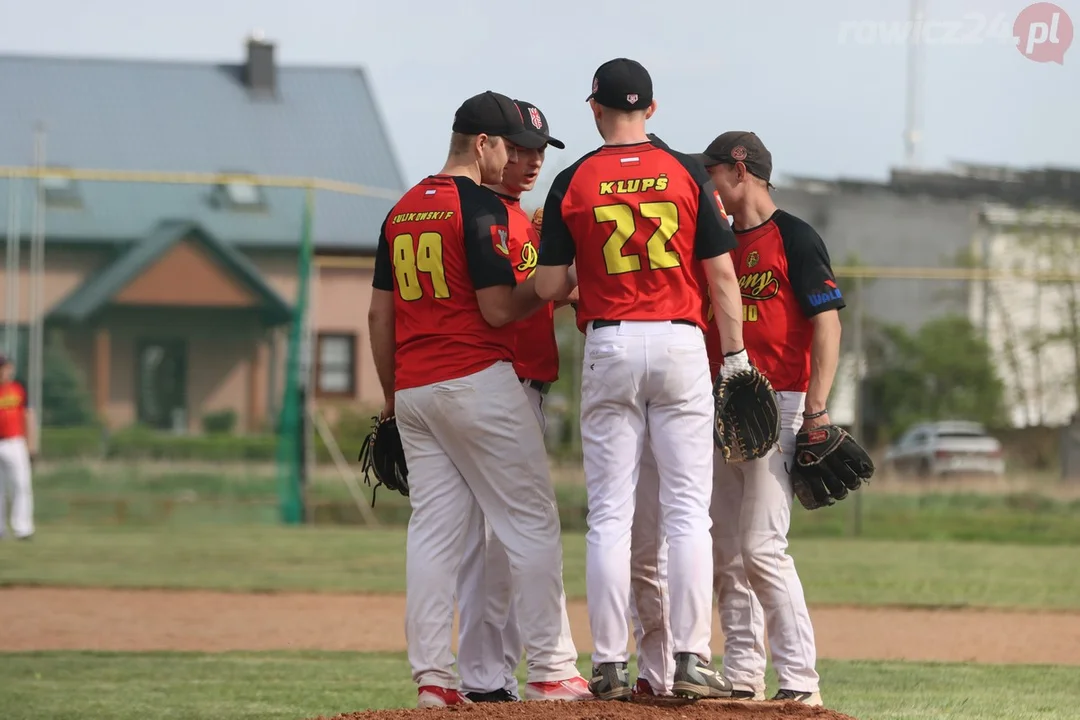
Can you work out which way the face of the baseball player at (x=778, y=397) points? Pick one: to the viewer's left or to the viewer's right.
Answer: to the viewer's left

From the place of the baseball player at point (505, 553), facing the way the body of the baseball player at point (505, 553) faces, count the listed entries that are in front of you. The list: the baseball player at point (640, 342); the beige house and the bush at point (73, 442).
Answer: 1

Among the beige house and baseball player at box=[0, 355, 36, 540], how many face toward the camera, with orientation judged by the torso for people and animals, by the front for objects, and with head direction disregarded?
2

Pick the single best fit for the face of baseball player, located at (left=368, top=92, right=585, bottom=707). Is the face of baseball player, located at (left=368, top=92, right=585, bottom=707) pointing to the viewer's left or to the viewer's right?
to the viewer's right

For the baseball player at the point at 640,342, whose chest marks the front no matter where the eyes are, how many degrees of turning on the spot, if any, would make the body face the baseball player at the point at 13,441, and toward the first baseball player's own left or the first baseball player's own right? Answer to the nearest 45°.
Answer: approximately 45° to the first baseball player's own left

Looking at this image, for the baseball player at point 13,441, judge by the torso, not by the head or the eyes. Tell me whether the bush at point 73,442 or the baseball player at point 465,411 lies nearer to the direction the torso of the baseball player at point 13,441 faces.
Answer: the baseball player

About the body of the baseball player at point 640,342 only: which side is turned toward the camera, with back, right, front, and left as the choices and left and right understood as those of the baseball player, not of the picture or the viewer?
back

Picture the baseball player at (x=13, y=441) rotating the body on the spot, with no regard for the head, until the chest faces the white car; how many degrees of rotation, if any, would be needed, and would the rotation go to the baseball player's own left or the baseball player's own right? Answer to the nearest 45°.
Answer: approximately 90° to the baseball player's own left

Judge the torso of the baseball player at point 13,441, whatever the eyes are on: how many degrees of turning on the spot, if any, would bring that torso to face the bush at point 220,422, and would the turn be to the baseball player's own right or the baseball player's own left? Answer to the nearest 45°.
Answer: approximately 135° to the baseball player's own left

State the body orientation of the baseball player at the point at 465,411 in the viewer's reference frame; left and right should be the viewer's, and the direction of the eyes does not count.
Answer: facing away from the viewer and to the right of the viewer

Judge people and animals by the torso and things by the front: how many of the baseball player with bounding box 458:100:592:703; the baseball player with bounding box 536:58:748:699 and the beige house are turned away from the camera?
1

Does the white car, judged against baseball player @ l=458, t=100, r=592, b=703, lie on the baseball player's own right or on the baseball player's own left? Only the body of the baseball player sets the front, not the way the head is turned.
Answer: on the baseball player's own left

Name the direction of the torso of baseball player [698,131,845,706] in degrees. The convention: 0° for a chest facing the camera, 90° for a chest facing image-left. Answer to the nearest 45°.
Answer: approximately 45°
